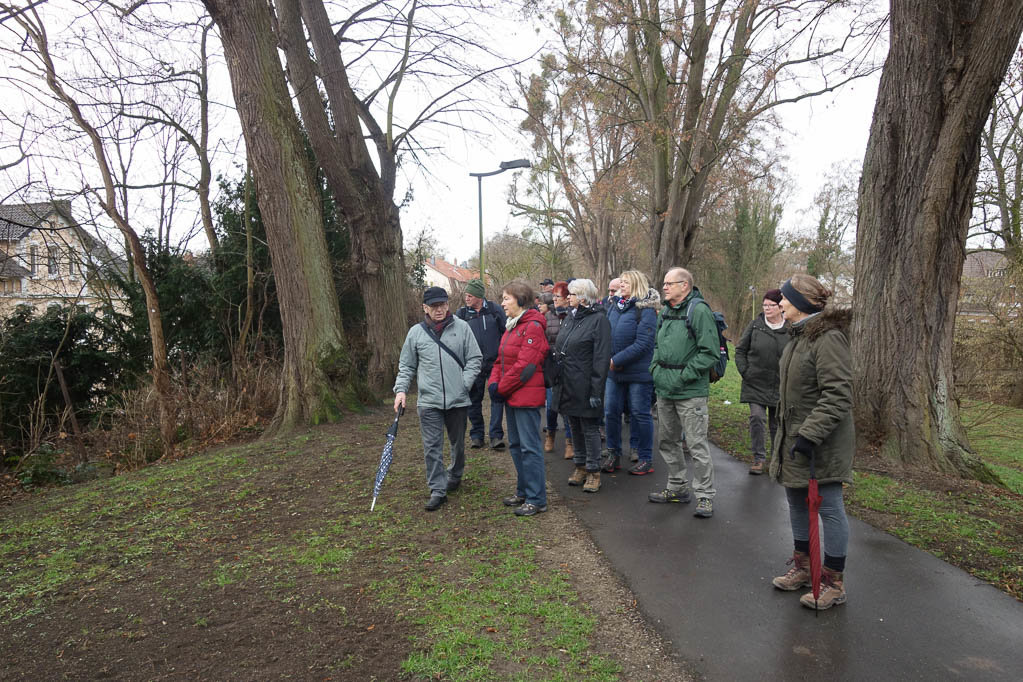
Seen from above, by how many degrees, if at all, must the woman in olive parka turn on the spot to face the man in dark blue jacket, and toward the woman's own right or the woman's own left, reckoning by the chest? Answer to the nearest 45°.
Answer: approximately 45° to the woman's own right

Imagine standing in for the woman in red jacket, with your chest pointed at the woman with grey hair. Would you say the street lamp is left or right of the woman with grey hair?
left

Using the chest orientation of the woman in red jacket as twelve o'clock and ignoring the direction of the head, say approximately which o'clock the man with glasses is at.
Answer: The man with glasses is roughly at 6 o'clock from the woman in red jacket.

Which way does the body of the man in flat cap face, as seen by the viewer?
toward the camera

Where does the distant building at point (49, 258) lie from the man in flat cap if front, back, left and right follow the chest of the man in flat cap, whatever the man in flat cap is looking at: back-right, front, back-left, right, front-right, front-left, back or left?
back-right

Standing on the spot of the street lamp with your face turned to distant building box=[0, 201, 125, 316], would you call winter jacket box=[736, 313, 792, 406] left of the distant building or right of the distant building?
left

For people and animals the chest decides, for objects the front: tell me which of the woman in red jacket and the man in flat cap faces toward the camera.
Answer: the man in flat cap

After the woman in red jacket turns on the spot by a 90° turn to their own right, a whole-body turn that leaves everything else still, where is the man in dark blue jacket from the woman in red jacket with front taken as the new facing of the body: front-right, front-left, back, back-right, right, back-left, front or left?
front

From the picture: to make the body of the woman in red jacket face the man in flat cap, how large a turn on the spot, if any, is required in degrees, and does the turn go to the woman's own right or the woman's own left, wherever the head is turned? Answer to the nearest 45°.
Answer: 0° — they already face them

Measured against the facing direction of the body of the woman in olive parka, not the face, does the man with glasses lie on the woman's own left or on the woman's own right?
on the woman's own right

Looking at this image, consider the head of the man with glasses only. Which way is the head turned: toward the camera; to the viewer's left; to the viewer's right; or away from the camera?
to the viewer's left

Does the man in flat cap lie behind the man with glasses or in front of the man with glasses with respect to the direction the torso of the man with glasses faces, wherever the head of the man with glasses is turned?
in front

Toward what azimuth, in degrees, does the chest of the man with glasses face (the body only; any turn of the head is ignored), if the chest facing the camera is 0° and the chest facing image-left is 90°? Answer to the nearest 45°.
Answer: approximately 45°

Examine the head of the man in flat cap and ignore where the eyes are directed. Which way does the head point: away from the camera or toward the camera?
toward the camera

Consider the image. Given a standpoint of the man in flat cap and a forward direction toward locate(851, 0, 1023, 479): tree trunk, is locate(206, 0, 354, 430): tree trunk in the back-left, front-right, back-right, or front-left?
back-left

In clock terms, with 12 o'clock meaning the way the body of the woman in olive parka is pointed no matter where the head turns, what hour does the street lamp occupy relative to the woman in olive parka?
The street lamp is roughly at 2 o'clock from the woman in olive parka.

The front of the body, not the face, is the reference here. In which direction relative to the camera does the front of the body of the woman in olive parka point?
to the viewer's left

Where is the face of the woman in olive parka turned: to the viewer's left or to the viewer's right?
to the viewer's left

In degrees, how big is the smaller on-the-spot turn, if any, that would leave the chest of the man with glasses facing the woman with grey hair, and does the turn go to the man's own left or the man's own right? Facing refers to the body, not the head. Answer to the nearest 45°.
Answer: approximately 45° to the man's own right

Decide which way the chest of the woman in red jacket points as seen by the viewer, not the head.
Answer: to the viewer's left
